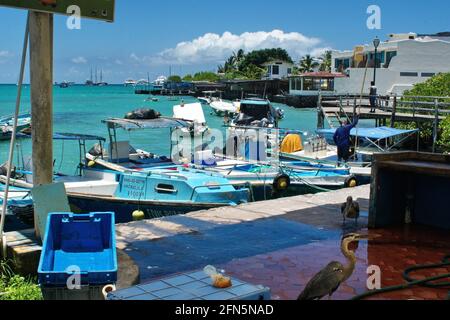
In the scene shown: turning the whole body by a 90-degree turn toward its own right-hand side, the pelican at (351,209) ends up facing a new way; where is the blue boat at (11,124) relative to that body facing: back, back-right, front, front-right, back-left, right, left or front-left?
front-right

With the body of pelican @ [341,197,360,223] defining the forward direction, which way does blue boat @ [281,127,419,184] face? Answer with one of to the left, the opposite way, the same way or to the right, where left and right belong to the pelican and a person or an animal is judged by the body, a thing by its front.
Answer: to the right

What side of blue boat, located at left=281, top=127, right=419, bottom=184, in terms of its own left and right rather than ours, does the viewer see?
left

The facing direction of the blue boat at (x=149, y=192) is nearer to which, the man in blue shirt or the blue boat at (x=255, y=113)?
the man in blue shirt

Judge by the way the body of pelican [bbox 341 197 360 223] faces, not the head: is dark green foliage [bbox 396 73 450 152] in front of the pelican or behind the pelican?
behind

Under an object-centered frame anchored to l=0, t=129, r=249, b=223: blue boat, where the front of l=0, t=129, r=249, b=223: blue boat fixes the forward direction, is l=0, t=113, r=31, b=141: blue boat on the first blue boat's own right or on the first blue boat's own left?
on the first blue boat's own left

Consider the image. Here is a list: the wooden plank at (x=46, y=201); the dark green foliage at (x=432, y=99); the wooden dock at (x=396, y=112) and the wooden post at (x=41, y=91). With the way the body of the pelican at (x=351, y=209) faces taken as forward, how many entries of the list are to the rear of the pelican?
2

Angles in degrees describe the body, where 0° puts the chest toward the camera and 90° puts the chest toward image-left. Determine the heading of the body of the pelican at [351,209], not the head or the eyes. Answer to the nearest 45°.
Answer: approximately 0°

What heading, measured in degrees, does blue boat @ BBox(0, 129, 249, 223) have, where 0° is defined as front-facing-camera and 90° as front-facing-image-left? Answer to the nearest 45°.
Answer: approximately 270°
